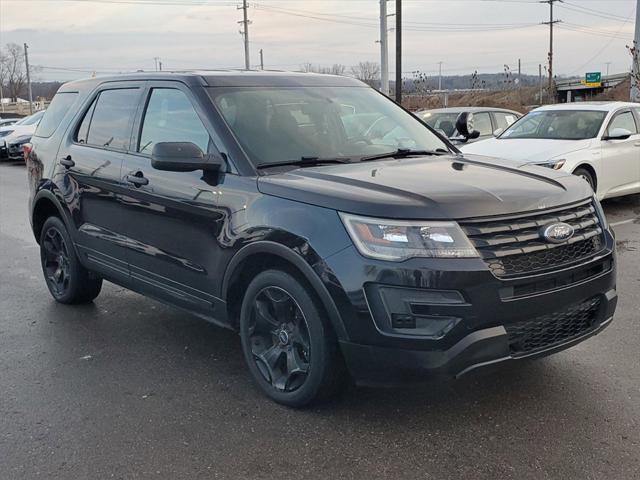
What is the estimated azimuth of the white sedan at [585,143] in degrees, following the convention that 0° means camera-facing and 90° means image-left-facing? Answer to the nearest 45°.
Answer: approximately 45°

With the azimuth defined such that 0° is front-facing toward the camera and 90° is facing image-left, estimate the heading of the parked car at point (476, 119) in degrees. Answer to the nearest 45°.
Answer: approximately 45°

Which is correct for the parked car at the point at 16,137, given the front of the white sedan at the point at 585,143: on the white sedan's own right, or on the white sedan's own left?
on the white sedan's own right

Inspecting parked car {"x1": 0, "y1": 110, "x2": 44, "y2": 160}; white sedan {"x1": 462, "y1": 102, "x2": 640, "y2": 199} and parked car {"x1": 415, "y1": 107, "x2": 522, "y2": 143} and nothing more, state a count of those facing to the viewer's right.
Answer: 0

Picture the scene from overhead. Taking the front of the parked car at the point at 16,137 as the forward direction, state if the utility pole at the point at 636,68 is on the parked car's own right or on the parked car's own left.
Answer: on the parked car's own left

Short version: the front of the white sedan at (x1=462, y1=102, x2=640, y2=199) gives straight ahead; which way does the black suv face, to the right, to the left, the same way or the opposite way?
to the left

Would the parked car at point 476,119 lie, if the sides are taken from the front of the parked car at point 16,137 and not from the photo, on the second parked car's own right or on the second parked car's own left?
on the second parked car's own left

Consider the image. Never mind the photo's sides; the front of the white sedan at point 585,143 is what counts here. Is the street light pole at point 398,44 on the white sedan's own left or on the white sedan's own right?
on the white sedan's own right

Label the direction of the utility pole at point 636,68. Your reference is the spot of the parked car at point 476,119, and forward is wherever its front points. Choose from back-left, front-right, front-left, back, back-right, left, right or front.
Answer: back

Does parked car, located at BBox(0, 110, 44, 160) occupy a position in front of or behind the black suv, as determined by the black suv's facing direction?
behind
